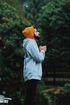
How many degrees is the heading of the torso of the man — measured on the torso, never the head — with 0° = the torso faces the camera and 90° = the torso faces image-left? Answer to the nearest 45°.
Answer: approximately 270°
